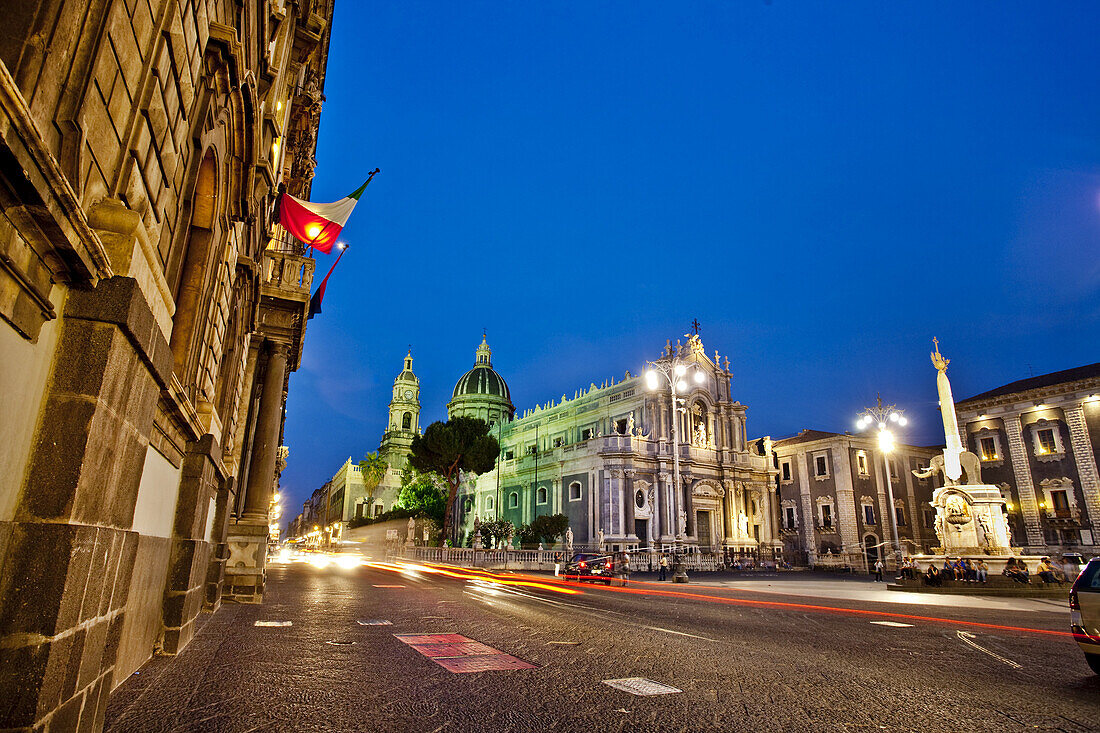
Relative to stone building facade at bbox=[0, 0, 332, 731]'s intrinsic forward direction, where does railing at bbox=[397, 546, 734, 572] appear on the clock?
The railing is roughly at 10 o'clock from the stone building facade.

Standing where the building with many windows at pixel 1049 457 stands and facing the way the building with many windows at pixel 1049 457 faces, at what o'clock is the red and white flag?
The red and white flag is roughly at 11 o'clock from the building with many windows.

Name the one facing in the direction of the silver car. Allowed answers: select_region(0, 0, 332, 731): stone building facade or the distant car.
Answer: the stone building facade

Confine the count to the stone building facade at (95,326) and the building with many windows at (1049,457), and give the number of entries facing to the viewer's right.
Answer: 1

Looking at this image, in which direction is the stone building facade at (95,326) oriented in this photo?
to the viewer's right

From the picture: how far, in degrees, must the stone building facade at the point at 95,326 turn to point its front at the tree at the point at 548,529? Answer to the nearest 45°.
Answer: approximately 45° to its left
